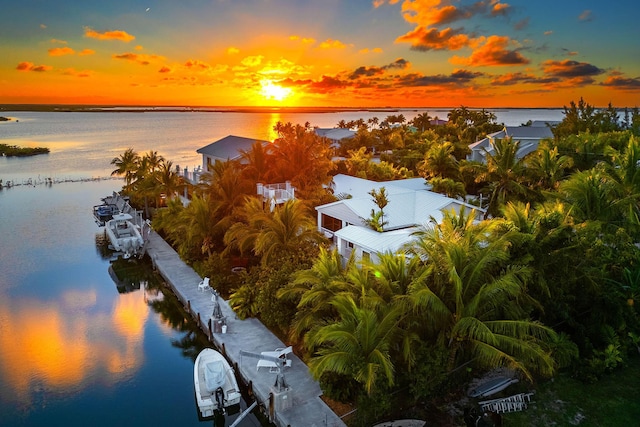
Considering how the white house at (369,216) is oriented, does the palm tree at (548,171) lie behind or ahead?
behind

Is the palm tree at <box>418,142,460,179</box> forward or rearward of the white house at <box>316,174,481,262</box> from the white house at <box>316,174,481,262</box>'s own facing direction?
rearward

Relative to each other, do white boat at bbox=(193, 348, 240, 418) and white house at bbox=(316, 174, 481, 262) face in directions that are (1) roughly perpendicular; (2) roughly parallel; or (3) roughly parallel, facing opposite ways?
roughly perpendicular

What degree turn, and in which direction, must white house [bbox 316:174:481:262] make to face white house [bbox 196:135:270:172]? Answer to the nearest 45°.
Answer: approximately 90° to its right

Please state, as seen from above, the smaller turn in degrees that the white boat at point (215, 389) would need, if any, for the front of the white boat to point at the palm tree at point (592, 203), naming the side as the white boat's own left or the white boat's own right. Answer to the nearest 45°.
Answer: approximately 90° to the white boat's own right

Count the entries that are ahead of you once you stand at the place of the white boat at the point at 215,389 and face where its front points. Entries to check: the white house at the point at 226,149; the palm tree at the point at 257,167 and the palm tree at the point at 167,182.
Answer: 3

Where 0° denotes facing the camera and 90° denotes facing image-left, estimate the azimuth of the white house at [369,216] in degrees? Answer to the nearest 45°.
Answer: approximately 45°

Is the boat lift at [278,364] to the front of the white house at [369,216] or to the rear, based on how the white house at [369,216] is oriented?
to the front

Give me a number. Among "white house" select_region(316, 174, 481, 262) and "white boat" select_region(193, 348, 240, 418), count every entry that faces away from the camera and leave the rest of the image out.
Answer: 1

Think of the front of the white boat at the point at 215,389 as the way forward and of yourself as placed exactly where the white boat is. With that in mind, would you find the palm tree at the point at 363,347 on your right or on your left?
on your right

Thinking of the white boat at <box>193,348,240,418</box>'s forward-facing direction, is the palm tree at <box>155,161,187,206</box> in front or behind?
in front

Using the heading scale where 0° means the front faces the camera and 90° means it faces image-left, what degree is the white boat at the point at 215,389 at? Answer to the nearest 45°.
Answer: approximately 180°

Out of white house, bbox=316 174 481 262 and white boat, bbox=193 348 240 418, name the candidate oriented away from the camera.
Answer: the white boat

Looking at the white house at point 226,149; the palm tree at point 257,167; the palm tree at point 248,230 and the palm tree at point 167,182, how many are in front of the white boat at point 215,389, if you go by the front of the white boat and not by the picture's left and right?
4

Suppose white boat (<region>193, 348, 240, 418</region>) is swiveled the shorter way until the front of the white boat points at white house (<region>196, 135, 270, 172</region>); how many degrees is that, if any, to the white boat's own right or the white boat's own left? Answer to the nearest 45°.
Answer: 0° — it already faces it
